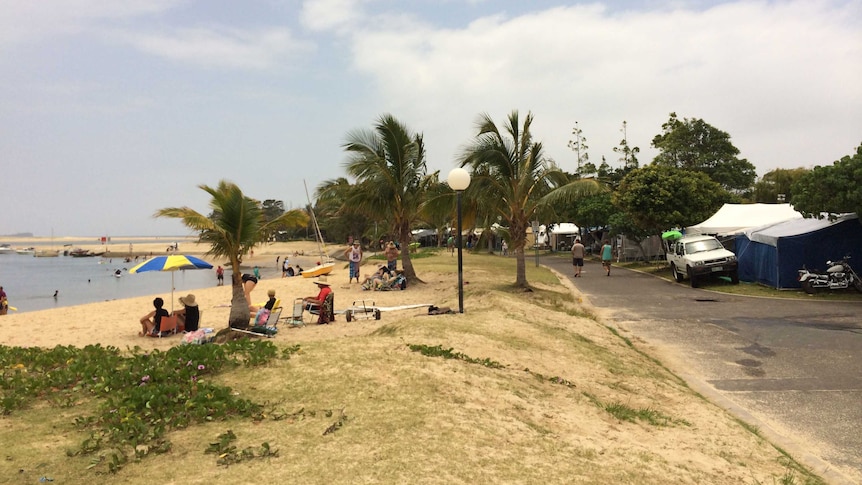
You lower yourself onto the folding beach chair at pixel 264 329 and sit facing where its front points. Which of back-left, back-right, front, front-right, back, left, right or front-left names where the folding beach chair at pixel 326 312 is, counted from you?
back-right

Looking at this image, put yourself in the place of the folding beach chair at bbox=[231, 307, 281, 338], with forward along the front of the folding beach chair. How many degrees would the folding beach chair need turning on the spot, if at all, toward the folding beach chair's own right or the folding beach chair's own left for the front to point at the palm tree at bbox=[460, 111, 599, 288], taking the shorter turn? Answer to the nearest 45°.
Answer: approximately 135° to the folding beach chair's own right

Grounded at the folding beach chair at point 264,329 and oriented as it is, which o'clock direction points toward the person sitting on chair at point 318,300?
The person sitting on chair is roughly at 4 o'clock from the folding beach chair.

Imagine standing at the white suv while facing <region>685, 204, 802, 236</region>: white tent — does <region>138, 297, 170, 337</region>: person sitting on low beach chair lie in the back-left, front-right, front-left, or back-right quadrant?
back-left

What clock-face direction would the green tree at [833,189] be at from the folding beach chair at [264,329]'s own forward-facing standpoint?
The green tree is roughly at 6 o'clock from the folding beach chair.

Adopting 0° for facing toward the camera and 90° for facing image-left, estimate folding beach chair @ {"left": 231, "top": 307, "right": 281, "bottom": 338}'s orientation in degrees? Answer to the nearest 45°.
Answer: approximately 90°

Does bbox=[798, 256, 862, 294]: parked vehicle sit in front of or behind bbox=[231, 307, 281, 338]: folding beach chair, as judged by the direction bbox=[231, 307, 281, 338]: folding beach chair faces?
behind
